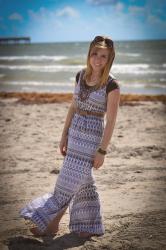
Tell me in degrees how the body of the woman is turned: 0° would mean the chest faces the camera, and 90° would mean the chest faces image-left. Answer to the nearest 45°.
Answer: approximately 45°
